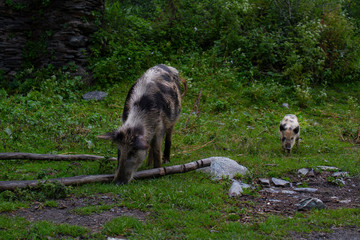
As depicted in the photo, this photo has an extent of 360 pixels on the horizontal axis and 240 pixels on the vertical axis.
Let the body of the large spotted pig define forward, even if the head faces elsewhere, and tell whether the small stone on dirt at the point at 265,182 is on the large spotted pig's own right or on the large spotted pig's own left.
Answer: on the large spotted pig's own left

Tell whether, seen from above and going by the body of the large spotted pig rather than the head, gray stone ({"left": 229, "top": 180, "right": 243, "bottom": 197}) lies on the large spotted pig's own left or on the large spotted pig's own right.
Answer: on the large spotted pig's own left

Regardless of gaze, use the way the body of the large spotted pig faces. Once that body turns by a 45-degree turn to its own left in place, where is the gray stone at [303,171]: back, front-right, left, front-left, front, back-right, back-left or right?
left

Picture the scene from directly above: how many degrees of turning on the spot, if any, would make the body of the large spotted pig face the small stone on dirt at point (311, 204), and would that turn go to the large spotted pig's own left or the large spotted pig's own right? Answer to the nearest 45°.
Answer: approximately 90° to the large spotted pig's own left

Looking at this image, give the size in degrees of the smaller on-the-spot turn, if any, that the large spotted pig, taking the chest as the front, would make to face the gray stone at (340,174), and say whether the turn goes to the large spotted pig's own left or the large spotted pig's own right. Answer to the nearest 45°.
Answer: approximately 135° to the large spotted pig's own left

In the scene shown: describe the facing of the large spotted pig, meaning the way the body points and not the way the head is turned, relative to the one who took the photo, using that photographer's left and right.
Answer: facing the viewer and to the left of the viewer

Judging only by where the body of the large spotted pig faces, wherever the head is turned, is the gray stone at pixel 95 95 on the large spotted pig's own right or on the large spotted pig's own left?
on the large spotted pig's own right
